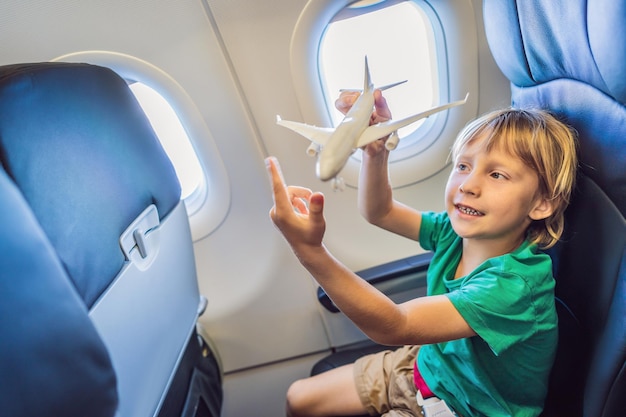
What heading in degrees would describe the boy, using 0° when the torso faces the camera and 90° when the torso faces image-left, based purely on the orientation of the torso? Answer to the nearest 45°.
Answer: approximately 45°

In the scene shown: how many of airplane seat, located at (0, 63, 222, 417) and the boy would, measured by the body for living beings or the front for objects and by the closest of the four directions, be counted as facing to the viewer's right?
0

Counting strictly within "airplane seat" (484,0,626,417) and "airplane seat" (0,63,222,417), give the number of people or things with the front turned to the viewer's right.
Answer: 0

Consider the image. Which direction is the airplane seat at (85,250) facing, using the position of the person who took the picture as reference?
facing away from the viewer and to the left of the viewer

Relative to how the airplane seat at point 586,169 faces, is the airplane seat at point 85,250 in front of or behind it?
in front

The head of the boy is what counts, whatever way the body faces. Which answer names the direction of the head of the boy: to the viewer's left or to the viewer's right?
to the viewer's left
